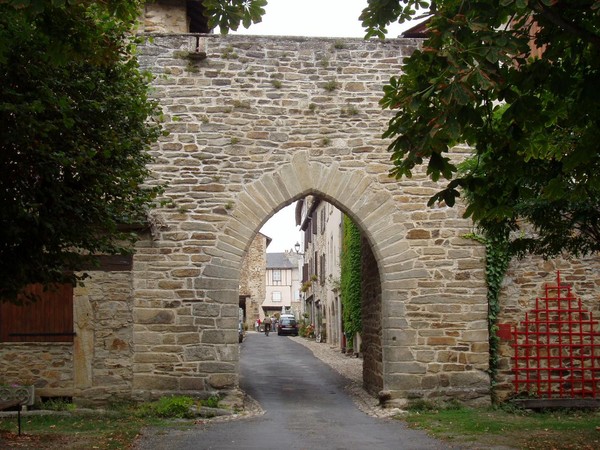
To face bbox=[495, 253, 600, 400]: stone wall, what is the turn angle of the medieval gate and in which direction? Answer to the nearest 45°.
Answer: approximately 90° to its left

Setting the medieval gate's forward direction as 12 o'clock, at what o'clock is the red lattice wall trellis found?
The red lattice wall trellis is roughly at 9 o'clock from the medieval gate.

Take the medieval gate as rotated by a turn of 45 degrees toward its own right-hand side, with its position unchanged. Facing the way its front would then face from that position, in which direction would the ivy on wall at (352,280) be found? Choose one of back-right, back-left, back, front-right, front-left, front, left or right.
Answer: back-right

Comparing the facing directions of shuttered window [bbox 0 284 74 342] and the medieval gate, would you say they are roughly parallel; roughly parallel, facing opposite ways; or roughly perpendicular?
roughly parallel

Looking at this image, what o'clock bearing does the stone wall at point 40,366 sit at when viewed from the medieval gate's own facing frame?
The stone wall is roughly at 3 o'clock from the medieval gate.

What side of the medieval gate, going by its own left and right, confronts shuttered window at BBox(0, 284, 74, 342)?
right

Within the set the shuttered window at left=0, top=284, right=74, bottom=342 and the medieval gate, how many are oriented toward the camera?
2

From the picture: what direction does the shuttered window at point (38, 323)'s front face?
toward the camera

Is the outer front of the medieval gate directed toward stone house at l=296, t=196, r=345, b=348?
no

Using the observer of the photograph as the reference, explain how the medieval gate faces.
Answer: facing the viewer

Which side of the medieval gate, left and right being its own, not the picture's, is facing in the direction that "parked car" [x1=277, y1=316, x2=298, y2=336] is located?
back

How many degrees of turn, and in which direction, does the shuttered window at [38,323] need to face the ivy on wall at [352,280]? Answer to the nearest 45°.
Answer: approximately 135° to its left

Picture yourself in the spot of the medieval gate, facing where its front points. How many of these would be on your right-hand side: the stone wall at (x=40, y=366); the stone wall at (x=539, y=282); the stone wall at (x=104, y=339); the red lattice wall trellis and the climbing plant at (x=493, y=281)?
2
